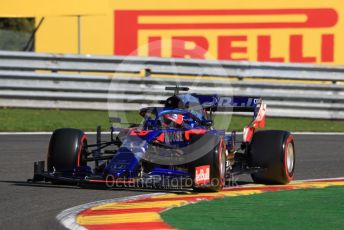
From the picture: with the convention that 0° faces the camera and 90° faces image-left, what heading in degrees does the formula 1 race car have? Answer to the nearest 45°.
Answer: approximately 45°

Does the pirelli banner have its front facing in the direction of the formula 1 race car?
yes

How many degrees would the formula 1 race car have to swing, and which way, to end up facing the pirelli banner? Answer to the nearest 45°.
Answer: approximately 135° to its right
